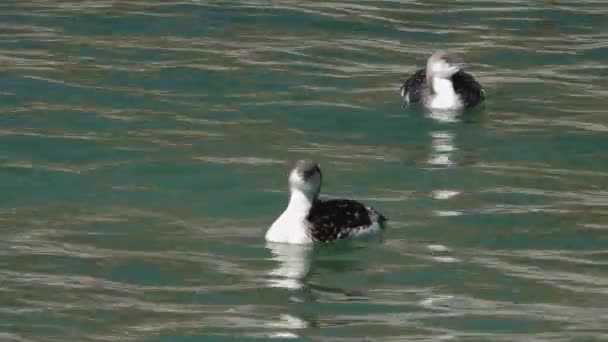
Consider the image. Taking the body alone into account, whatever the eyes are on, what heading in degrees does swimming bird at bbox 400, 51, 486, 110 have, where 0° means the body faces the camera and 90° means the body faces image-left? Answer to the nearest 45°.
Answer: approximately 0°

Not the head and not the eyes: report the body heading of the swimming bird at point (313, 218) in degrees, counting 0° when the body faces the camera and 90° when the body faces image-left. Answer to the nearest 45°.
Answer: approximately 45°

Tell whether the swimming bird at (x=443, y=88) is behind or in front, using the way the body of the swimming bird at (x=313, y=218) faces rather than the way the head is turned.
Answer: behind

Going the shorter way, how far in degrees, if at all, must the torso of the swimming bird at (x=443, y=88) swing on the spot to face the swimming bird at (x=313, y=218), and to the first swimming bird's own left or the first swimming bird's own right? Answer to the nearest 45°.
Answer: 0° — it already faces it
